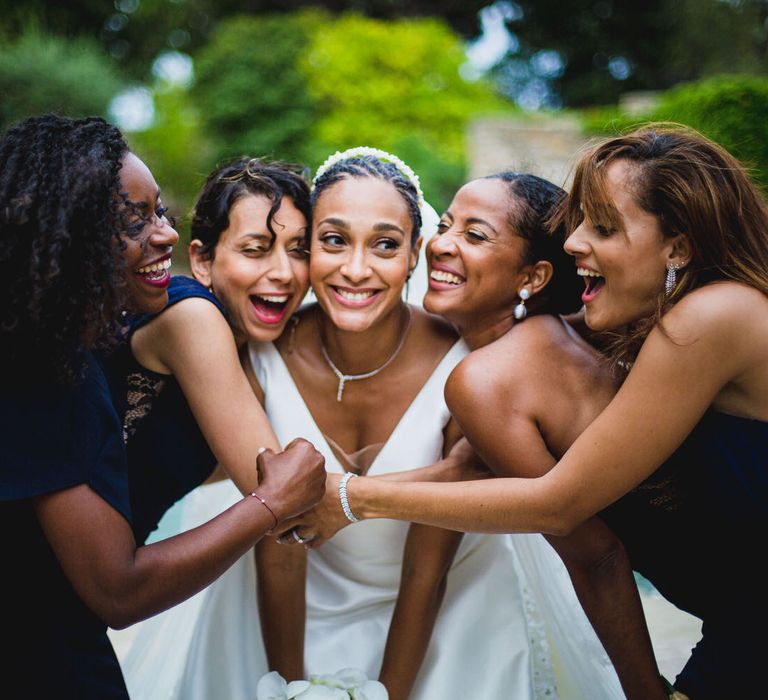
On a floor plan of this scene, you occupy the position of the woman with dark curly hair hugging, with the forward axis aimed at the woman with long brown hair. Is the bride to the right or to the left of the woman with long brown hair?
left

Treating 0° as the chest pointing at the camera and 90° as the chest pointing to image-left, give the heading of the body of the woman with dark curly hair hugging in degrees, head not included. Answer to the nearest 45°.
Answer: approximately 270°

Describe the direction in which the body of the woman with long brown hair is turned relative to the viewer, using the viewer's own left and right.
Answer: facing to the left of the viewer

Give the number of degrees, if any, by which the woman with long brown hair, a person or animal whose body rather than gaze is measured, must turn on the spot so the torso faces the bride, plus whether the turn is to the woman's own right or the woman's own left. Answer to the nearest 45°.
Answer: approximately 45° to the woman's own right

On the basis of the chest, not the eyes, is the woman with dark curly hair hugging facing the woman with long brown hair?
yes

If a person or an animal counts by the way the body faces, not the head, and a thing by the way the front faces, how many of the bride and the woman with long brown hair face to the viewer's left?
1

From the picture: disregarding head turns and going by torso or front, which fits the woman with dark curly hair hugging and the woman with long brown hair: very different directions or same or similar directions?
very different directions

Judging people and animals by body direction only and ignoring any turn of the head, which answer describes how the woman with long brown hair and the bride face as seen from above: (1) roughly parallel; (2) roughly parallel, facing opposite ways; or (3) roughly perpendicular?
roughly perpendicular
